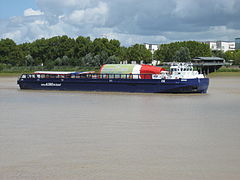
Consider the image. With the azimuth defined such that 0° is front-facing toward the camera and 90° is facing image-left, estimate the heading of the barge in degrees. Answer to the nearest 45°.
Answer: approximately 270°
